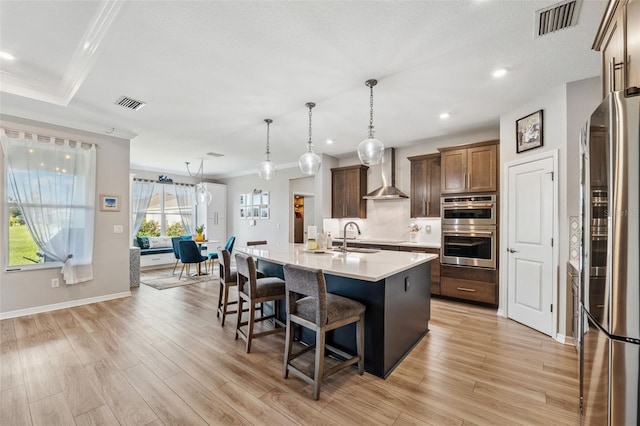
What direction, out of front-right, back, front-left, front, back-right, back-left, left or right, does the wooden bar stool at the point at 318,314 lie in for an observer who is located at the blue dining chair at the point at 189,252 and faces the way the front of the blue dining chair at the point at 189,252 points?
back-right

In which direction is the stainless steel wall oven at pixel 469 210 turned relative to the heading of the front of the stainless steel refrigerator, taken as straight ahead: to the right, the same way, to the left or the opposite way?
to the left

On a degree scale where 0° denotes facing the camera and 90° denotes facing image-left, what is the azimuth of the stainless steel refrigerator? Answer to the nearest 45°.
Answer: approximately 90°

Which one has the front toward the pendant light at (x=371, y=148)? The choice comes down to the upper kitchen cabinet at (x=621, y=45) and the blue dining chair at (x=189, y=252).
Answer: the upper kitchen cabinet

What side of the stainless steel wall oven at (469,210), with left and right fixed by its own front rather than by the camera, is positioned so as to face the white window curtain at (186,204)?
right

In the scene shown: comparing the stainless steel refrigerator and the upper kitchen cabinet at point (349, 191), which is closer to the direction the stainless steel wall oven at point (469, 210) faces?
the stainless steel refrigerator

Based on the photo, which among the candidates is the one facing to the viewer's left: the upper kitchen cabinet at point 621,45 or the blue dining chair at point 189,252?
the upper kitchen cabinet

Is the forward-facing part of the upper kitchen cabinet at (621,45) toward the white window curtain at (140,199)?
yes

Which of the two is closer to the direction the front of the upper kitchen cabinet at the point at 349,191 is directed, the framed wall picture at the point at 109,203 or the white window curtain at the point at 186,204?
the framed wall picture

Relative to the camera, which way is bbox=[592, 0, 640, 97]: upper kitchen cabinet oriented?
to the viewer's left

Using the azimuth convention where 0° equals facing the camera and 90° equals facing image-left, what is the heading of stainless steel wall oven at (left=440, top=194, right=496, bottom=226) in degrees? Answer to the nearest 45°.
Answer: approximately 0°

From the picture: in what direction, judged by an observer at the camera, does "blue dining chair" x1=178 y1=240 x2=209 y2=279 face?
facing away from the viewer and to the right of the viewer

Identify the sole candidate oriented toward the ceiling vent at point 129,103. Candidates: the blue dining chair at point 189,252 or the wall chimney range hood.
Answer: the wall chimney range hood

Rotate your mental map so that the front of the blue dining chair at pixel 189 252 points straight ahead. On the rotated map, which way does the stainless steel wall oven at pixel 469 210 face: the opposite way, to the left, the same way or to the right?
the opposite way

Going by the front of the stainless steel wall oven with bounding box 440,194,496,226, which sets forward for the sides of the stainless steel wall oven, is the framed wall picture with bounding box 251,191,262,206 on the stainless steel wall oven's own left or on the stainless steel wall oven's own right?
on the stainless steel wall oven's own right
